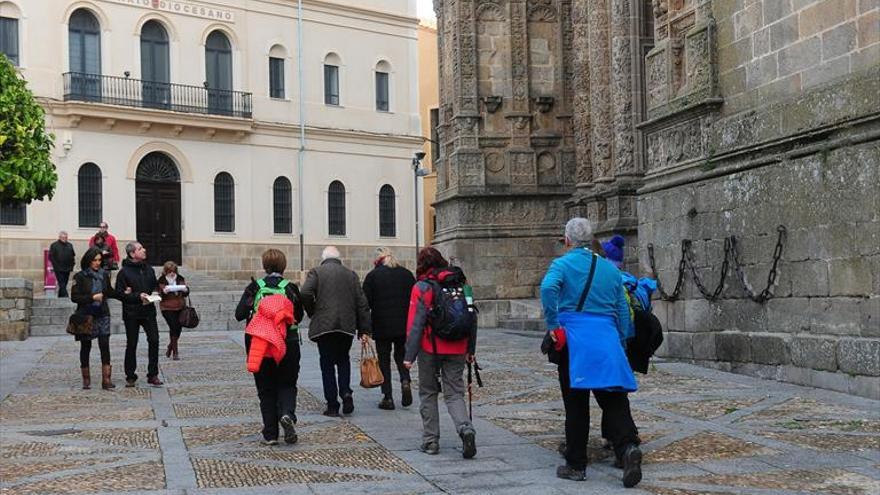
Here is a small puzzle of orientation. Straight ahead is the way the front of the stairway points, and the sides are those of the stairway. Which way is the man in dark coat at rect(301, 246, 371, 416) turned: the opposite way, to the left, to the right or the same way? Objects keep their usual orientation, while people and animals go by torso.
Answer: the opposite way

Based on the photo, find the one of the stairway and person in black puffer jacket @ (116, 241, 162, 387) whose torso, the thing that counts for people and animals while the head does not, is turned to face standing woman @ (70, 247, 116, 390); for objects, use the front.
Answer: the stairway

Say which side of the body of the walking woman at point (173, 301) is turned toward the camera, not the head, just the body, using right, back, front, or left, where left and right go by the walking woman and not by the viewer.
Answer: front

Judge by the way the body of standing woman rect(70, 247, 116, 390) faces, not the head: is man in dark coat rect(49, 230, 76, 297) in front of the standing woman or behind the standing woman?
behind

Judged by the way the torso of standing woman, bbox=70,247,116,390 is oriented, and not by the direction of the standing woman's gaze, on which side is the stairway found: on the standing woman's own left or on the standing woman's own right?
on the standing woman's own left

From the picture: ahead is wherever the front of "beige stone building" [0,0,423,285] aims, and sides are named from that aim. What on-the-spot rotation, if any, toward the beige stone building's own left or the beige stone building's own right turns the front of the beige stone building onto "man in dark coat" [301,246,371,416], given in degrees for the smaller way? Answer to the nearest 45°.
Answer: approximately 45° to the beige stone building's own right

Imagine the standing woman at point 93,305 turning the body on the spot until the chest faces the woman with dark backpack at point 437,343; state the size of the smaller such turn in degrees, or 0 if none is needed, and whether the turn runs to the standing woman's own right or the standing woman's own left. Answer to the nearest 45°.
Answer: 0° — they already face them

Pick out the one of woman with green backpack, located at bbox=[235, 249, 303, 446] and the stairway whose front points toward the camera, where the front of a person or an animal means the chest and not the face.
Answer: the stairway

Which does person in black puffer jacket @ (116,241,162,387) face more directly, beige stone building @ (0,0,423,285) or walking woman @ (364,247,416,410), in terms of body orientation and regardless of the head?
the walking woman

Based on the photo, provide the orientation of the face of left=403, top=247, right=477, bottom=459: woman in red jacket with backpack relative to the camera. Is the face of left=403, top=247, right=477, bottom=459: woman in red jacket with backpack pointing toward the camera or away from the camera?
away from the camera

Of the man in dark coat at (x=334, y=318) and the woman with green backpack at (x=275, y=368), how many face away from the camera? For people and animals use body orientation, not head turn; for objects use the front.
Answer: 2

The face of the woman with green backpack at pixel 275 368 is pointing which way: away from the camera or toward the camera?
away from the camera

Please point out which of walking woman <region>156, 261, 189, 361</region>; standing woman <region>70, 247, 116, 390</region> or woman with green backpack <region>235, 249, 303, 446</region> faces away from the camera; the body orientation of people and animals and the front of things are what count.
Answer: the woman with green backpack

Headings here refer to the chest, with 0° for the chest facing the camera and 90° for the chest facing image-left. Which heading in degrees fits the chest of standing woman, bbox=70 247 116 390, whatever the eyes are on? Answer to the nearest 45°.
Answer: approximately 315°

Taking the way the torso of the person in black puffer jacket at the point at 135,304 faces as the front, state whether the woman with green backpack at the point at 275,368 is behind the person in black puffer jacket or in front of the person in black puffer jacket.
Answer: in front

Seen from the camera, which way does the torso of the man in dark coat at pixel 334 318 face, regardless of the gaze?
away from the camera

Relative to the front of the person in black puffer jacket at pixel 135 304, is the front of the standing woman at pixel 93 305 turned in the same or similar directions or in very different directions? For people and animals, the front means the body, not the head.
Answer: same or similar directions

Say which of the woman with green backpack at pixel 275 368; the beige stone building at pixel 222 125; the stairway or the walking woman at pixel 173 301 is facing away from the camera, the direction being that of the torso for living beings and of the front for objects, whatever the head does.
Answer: the woman with green backpack

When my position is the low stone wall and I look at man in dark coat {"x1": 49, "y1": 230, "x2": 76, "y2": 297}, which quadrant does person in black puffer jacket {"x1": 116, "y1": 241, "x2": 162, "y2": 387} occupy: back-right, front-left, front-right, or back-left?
back-right

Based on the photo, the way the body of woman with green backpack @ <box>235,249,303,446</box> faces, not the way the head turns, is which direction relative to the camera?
away from the camera

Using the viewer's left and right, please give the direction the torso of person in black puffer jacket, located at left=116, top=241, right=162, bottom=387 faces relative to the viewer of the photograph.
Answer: facing the viewer and to the right of the viewer

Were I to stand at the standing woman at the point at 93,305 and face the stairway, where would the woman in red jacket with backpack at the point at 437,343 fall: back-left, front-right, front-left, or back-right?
back-right
